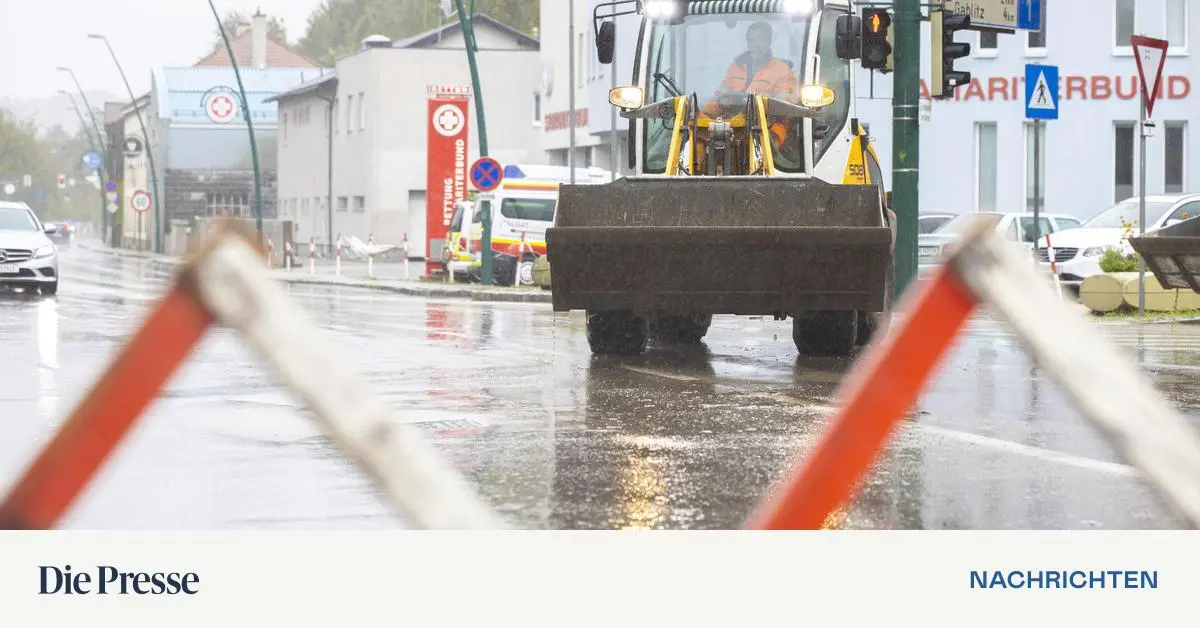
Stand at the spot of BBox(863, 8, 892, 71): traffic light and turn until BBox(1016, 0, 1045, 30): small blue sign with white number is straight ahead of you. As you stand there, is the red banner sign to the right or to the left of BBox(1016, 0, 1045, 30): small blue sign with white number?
left

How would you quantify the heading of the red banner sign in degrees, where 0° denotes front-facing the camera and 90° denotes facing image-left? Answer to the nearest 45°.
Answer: approximately 0°

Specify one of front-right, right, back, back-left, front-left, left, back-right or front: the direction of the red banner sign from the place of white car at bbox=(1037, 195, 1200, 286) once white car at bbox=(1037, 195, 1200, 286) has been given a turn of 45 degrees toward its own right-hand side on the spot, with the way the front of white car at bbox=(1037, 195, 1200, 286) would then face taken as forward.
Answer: front-right

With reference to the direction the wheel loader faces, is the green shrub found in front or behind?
behind

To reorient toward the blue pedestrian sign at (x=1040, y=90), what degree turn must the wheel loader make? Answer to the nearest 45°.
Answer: approximately 135° to its left

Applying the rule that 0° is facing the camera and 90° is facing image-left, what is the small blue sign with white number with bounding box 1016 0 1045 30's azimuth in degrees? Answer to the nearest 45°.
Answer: approximately 0°

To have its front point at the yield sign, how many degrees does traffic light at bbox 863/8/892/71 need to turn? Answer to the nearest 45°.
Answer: approximately 135° to its left

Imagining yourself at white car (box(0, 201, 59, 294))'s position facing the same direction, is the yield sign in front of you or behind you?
in front

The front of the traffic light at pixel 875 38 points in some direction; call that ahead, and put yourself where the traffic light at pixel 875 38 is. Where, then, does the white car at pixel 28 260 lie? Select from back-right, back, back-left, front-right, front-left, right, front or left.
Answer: back-right
